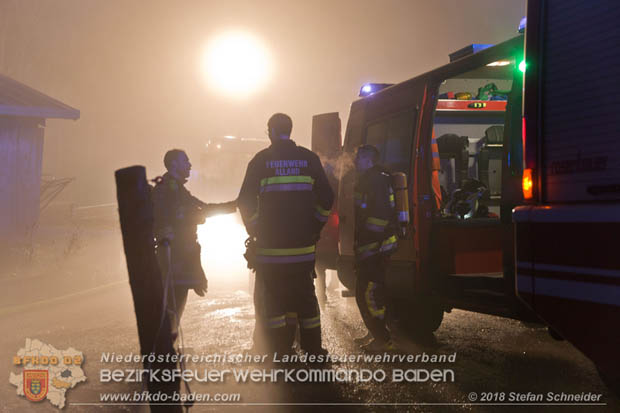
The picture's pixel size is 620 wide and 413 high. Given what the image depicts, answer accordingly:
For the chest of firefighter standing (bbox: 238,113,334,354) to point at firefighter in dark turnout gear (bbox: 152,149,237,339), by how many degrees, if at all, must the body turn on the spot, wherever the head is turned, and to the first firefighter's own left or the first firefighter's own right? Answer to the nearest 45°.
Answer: approximately 90° to the first firefighter's own left

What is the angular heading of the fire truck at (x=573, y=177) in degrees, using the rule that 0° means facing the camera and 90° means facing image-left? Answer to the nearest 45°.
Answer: approximately 180°

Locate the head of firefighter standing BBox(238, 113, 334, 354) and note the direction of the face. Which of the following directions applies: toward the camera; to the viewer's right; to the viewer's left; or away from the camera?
away from the camera

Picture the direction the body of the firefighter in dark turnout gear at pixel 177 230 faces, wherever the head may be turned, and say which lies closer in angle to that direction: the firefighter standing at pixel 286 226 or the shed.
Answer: the firefighter standing

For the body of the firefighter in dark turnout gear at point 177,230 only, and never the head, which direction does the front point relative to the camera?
to the viewer's right

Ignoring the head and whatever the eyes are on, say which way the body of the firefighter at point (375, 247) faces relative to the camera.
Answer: to the viewer's left

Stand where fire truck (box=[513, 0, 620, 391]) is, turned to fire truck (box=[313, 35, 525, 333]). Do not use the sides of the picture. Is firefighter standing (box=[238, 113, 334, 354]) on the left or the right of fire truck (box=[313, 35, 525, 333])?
left

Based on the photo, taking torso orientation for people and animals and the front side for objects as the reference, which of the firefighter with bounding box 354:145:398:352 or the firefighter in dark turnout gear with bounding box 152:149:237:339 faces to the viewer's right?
the firefighter in dark turnout gear

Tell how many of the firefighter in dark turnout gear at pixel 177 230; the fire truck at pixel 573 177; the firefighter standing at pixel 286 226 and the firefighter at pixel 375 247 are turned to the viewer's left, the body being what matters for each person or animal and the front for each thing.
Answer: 1

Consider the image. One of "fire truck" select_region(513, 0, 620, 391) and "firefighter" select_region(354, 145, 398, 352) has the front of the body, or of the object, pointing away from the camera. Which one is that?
the fire truck

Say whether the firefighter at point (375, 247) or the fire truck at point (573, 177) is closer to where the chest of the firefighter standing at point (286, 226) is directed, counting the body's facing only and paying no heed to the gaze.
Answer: the firefighter

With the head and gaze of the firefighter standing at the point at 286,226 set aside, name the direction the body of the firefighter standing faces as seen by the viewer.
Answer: away from the camera

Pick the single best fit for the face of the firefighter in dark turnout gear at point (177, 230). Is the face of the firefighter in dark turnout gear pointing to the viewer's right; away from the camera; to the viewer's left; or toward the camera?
to the viewer's right

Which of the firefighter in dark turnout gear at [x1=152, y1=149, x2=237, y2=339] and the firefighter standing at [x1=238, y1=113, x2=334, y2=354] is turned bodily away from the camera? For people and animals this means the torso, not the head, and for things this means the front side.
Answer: the firefighter standing
